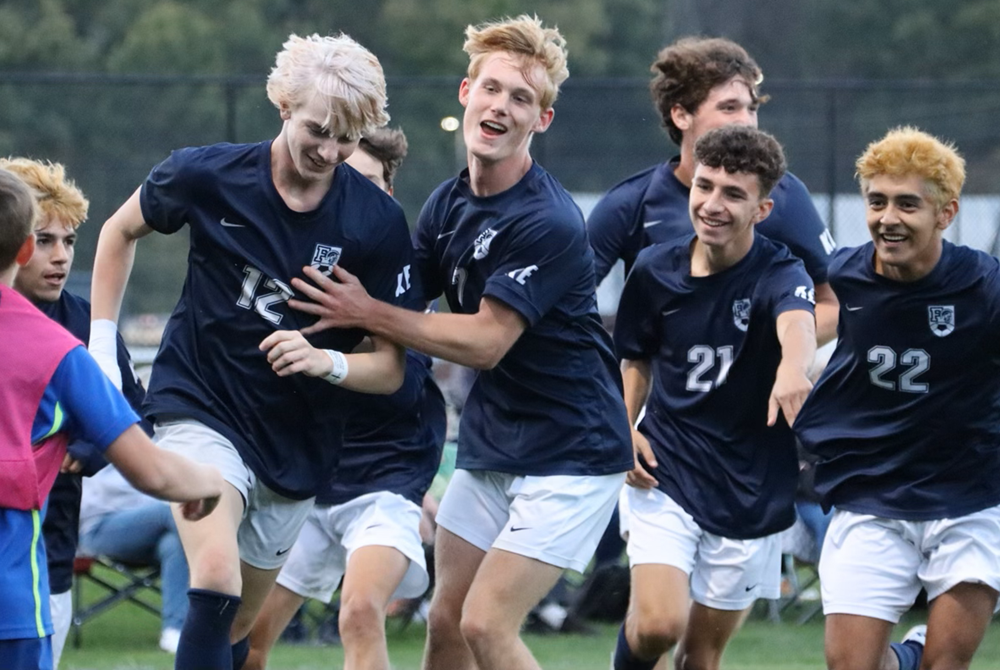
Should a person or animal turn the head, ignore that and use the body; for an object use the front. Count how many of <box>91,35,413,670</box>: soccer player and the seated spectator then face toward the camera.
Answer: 1

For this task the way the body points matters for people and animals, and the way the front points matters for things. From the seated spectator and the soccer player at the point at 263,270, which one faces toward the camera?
the soccer player

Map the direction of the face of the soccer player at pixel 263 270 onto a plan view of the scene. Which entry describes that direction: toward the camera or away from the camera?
toward the camera

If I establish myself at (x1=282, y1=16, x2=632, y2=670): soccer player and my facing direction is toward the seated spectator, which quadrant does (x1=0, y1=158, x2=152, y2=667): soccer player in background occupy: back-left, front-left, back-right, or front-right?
front-left

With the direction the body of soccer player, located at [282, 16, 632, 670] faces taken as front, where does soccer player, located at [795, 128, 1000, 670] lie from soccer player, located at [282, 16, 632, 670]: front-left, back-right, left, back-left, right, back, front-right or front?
back-left

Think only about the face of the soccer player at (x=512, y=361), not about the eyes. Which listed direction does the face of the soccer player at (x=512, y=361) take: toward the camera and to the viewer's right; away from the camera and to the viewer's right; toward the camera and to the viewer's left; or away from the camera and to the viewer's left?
toward the camera and to the viewer's left

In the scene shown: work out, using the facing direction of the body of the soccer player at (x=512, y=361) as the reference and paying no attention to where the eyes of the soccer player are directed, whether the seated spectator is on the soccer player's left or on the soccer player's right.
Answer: on the soccer player's right

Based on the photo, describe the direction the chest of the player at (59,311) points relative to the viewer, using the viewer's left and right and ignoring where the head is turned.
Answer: facing the viewer and to the right of the viewer

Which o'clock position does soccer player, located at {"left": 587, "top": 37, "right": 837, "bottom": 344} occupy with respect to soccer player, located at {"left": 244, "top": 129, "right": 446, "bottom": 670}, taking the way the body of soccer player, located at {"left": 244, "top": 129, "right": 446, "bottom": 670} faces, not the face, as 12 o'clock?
soccer player, located at {"left": 587, "top": 37, "right": 837, "bottom": 344} is roughly at 7 o'clock from soccer player, located at {"left": 244, "top": 129, "right": 446, "bottom": 670}.

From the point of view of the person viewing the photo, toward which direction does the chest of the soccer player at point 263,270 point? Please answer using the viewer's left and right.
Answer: facing the viewer

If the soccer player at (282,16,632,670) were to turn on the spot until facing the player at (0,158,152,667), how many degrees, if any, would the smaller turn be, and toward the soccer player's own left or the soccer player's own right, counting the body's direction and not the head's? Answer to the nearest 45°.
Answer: approximately 45° to the soccer player's own right

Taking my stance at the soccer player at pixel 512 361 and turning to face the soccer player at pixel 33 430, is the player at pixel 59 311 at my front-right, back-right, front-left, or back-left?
front-right
